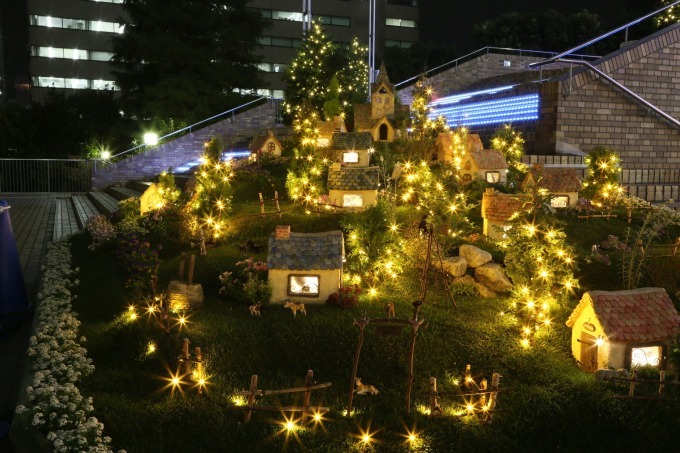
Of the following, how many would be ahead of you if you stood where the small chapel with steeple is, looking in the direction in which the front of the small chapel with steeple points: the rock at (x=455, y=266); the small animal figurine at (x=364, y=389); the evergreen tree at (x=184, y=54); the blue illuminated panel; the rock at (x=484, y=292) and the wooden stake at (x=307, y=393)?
4

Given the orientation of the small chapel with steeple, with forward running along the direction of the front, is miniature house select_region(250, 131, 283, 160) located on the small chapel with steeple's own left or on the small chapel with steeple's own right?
on the small chapel with steeple's own right

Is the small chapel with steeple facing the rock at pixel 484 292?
yes

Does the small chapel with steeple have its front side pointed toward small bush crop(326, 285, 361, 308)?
yes

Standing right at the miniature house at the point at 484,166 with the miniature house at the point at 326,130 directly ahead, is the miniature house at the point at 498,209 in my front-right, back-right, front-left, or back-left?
back-left

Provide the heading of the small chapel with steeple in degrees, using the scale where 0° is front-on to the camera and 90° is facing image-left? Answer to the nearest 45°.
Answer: approximately 0°

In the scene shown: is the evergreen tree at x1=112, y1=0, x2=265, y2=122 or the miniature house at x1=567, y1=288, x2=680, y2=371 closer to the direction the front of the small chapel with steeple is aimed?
the miniature house

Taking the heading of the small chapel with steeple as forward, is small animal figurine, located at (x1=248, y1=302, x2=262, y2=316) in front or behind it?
in front

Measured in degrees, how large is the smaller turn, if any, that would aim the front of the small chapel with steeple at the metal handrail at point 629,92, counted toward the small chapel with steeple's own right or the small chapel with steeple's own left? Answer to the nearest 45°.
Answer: approximately 90° to the small chapel with steeple's own left

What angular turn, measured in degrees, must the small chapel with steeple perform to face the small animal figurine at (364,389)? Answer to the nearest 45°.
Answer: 0° — it already faces it

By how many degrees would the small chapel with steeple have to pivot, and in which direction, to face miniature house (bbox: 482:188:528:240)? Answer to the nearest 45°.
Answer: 0° — it already faces it

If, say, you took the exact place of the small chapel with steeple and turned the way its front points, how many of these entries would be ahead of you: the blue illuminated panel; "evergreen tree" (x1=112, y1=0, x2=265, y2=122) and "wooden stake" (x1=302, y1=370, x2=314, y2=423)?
1

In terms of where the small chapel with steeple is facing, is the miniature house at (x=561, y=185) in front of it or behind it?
in front

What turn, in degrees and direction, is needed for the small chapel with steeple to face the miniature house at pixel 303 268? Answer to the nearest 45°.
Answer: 0° — it already faces it

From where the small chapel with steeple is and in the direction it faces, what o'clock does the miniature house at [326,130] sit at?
The miniature house is roughly at 2 o'clock from the small chapel with steeple.

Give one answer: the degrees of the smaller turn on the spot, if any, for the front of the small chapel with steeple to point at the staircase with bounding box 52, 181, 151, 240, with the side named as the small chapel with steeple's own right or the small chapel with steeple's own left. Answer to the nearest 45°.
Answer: approximately 90° to the small chapel with steeple's own right

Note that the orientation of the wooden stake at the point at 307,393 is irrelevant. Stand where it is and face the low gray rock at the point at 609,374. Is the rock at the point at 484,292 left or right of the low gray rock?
left
